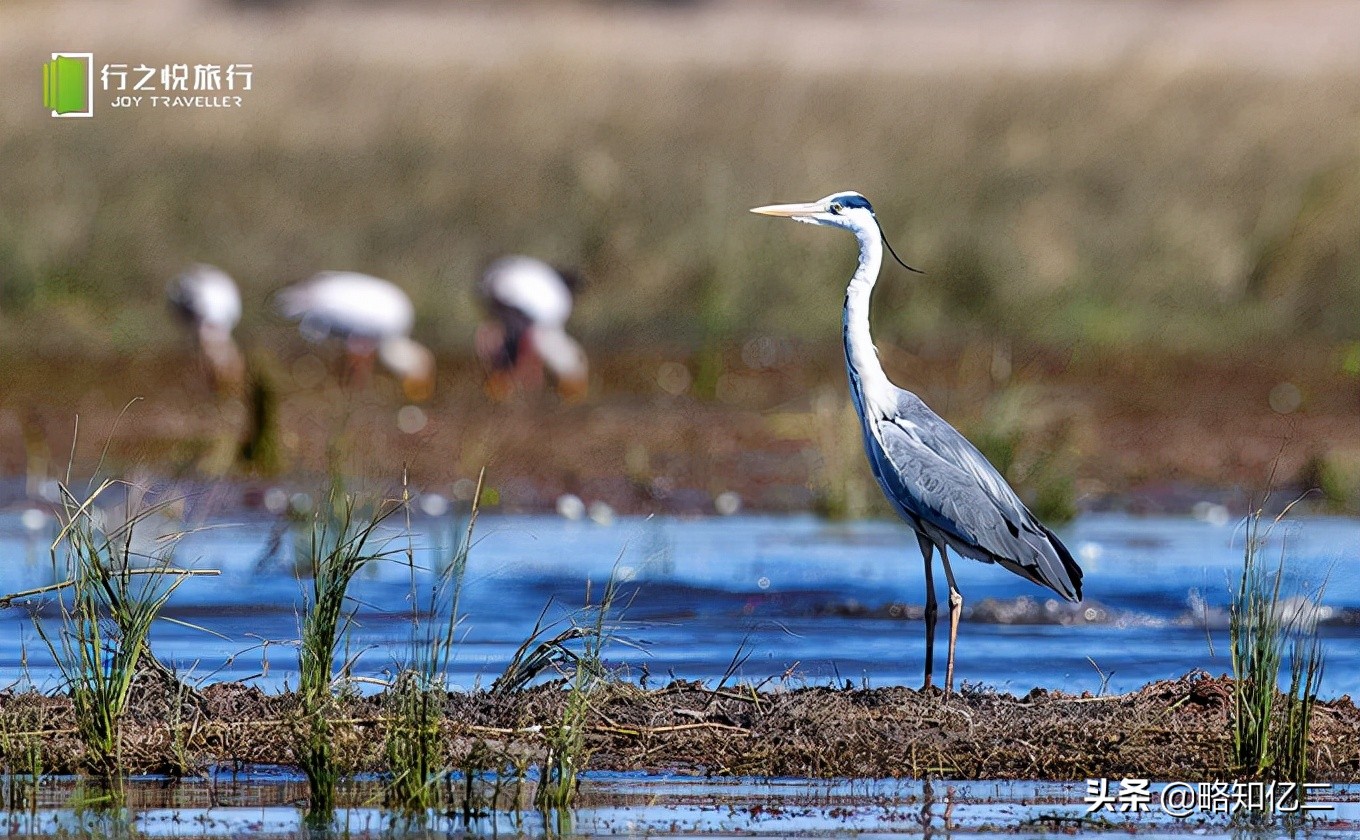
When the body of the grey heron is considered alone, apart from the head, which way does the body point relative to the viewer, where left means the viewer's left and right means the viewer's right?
facing to the left of the viewer

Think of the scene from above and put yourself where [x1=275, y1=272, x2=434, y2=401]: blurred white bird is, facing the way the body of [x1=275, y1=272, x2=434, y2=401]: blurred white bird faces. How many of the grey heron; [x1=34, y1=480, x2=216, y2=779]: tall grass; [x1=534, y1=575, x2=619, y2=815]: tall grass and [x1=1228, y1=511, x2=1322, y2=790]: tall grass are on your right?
4

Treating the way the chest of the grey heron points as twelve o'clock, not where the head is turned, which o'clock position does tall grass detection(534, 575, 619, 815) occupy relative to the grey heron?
The tall grass is roughly at 10 o'clock from the grey heron.

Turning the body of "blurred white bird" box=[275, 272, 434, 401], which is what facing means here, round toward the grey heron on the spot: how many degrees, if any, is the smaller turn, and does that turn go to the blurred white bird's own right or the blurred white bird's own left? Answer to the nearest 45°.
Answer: approximately 90° to the blurred white bird's own right

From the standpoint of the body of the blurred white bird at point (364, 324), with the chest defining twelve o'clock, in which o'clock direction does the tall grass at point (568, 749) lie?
The tall grass is roughly at 3 o'clock from the blurred white bird.

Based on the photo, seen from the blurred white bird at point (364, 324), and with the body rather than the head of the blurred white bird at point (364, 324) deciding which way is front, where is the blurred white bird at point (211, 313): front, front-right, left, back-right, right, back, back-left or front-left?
back

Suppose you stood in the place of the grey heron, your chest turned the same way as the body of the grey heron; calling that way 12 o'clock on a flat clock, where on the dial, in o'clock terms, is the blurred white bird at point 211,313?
The blurred white bird is roughly at 2 o'clock from the grey heron.

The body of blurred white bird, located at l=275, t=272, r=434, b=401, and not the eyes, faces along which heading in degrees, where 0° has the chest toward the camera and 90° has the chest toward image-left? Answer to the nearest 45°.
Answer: approximately 270°

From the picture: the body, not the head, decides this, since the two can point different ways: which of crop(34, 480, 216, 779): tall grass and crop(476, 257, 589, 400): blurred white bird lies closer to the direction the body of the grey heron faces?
the tall grass
